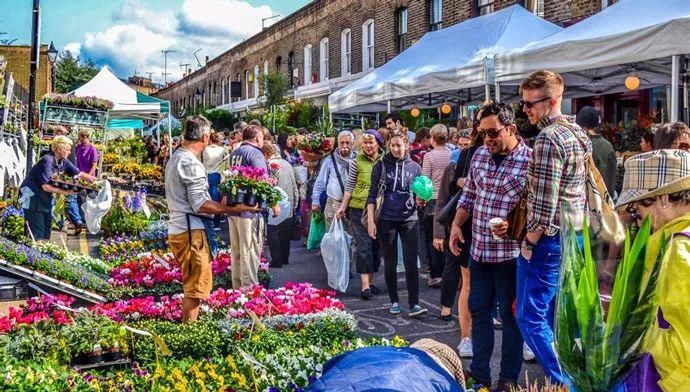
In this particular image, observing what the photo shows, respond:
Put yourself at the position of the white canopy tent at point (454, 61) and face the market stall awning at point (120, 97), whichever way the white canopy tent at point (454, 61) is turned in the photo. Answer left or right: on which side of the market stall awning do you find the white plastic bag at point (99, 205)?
left

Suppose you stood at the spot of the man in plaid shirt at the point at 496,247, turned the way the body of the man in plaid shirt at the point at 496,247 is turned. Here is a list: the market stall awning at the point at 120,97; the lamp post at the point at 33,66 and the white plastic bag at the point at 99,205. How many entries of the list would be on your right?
3

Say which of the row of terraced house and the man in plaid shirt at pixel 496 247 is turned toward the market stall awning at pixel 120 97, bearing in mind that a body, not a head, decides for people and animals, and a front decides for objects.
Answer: the row of terraced house

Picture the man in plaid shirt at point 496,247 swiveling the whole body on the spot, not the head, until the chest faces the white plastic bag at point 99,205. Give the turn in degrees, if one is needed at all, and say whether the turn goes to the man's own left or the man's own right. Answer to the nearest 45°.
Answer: approximately 90° to the man's own right

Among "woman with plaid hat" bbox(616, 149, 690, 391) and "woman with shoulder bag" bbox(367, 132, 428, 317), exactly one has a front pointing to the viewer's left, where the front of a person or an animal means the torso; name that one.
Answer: the woman with plaid hat

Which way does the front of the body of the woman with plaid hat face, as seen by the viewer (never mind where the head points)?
to the viewer's left

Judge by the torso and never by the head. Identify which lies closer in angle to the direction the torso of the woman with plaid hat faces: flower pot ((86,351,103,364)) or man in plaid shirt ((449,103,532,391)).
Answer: the flower pot

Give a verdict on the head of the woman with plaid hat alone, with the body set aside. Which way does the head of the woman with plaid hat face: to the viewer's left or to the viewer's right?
to the viewer's left

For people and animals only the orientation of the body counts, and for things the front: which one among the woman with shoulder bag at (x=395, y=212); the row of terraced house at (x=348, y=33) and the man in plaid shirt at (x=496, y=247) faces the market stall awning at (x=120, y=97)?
the row of terraced house
